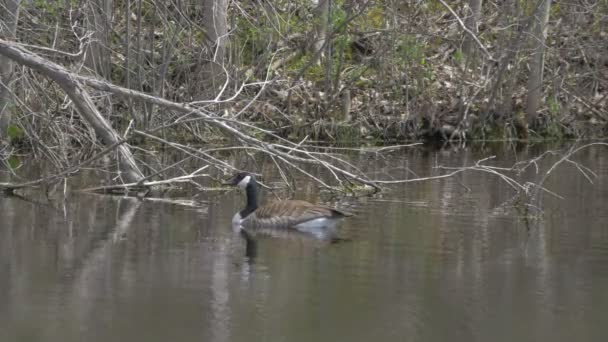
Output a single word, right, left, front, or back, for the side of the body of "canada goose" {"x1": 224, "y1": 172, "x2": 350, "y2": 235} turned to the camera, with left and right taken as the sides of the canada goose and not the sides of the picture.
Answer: left

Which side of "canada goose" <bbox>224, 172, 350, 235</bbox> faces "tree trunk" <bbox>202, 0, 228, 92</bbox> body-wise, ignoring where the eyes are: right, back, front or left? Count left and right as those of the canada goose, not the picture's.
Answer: right

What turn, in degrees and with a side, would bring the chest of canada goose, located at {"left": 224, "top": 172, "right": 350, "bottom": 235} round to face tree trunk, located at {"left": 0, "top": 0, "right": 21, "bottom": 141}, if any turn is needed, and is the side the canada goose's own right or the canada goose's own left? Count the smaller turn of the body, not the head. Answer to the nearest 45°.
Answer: approximately 45° to the canada goose's own right

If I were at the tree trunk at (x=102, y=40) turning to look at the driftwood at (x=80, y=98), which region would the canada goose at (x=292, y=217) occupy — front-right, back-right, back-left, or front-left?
front-left

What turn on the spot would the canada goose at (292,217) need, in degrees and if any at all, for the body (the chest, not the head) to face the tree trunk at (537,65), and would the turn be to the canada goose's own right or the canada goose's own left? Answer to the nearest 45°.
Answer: approximately 135° to the canada goose's own right

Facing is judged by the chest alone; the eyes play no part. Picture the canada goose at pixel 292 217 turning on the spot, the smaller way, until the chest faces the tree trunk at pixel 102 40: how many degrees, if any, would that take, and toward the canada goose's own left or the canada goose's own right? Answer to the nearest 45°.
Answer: approximately 45° to the canada goose's own right

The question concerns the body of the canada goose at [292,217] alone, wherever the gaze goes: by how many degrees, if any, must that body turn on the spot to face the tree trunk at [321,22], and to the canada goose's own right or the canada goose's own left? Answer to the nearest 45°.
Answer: approximately 90° to the canada goose's own right

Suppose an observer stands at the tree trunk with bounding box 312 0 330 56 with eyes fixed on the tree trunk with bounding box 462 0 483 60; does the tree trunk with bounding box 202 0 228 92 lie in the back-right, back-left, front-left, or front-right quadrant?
back-right
